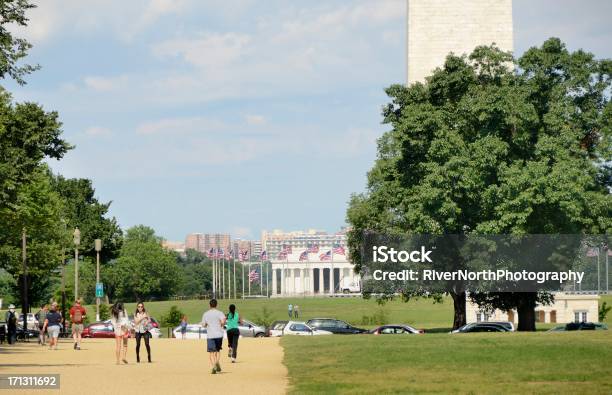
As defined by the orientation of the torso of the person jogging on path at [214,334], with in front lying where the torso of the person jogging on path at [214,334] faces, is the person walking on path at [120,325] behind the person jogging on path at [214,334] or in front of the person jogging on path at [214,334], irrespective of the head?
in front

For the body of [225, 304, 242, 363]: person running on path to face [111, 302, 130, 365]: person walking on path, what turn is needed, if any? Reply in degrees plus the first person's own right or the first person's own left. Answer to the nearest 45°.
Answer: approximately 45° to the first person's own left

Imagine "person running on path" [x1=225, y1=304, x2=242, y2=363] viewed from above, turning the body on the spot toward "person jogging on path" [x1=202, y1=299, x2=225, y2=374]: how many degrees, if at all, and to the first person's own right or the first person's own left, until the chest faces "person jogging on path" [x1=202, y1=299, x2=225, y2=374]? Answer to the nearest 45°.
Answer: approximately 180°

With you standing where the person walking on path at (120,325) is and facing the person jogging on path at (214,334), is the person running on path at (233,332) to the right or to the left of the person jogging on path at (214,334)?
left

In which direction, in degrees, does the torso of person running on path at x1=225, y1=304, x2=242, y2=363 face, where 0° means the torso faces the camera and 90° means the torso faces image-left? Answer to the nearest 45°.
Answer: approximately 180°

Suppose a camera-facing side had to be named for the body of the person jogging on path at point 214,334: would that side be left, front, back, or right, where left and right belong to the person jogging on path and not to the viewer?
back

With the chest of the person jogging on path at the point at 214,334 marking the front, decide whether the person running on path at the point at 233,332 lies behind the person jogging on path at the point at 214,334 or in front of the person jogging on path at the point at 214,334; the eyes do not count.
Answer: in front

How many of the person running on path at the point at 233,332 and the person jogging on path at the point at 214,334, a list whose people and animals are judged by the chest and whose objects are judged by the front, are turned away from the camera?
2
